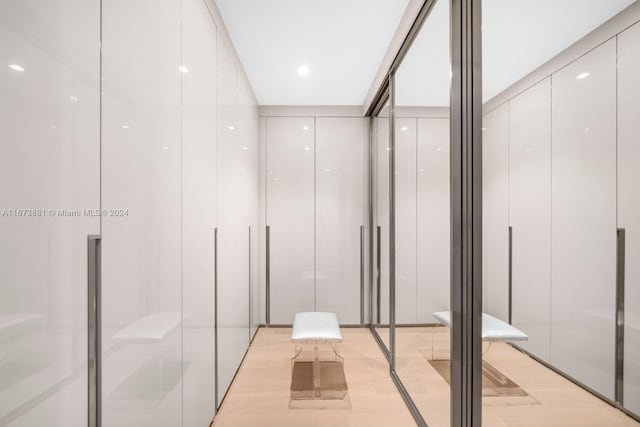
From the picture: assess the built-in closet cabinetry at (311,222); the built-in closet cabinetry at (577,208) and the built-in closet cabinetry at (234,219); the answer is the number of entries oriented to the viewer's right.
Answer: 1

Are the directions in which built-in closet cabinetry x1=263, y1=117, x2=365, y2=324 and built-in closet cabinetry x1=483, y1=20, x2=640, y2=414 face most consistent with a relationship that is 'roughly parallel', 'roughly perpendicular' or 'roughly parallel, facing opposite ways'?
roughly perpendicular

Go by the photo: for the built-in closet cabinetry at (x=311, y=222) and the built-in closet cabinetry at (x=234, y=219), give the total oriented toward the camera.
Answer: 1

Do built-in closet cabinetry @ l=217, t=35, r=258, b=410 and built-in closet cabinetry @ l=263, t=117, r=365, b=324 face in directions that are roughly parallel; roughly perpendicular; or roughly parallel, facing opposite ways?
roughly perpendicular

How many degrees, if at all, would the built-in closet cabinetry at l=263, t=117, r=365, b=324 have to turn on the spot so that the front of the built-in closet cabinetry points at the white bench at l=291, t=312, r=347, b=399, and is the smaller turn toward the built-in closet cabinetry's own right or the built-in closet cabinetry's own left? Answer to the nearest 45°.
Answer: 0° — it already faces it

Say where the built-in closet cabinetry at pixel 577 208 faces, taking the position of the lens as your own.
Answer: facing the viewer and to the left of the viewer

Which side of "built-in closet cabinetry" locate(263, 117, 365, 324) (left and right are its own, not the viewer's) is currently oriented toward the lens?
front

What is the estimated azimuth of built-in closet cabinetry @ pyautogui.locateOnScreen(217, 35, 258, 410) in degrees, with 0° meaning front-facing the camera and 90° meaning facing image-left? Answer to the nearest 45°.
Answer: approximately 270°
